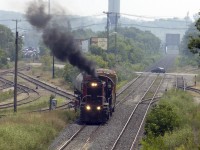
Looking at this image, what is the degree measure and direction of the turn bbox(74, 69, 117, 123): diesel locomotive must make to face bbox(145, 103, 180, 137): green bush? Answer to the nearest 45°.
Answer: approximately 45° to its left

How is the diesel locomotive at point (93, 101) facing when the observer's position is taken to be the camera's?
facing the viewer
